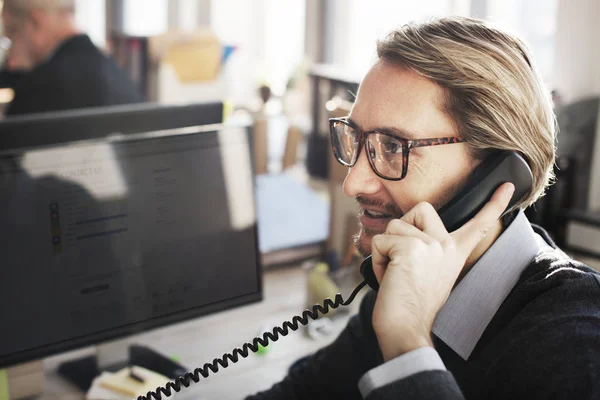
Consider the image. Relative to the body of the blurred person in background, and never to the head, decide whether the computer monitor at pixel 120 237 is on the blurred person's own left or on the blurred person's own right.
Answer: on the blurred person's own left

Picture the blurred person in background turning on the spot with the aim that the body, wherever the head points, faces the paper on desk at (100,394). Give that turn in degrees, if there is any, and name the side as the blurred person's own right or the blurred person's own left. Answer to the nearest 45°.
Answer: approximately 90° to the blurred person's own left

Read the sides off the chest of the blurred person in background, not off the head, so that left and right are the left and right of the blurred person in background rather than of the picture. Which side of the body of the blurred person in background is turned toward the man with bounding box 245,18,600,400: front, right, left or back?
left

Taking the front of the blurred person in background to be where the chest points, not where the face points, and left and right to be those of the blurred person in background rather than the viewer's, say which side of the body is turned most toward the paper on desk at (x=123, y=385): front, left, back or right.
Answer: left

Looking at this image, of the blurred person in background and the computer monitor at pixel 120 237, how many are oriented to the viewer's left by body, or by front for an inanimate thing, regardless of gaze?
1

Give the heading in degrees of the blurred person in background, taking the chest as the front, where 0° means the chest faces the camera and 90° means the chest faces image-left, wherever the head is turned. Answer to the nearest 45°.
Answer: approximately 90°

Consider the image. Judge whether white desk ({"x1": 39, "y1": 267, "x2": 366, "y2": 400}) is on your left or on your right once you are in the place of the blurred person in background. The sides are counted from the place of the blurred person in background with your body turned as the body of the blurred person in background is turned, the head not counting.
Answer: on your left

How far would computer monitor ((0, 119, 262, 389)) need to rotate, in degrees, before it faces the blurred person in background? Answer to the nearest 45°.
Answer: approximately 135° to its left

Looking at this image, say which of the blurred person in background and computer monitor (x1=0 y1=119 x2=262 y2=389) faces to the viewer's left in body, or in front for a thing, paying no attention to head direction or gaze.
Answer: the blurred person in background
